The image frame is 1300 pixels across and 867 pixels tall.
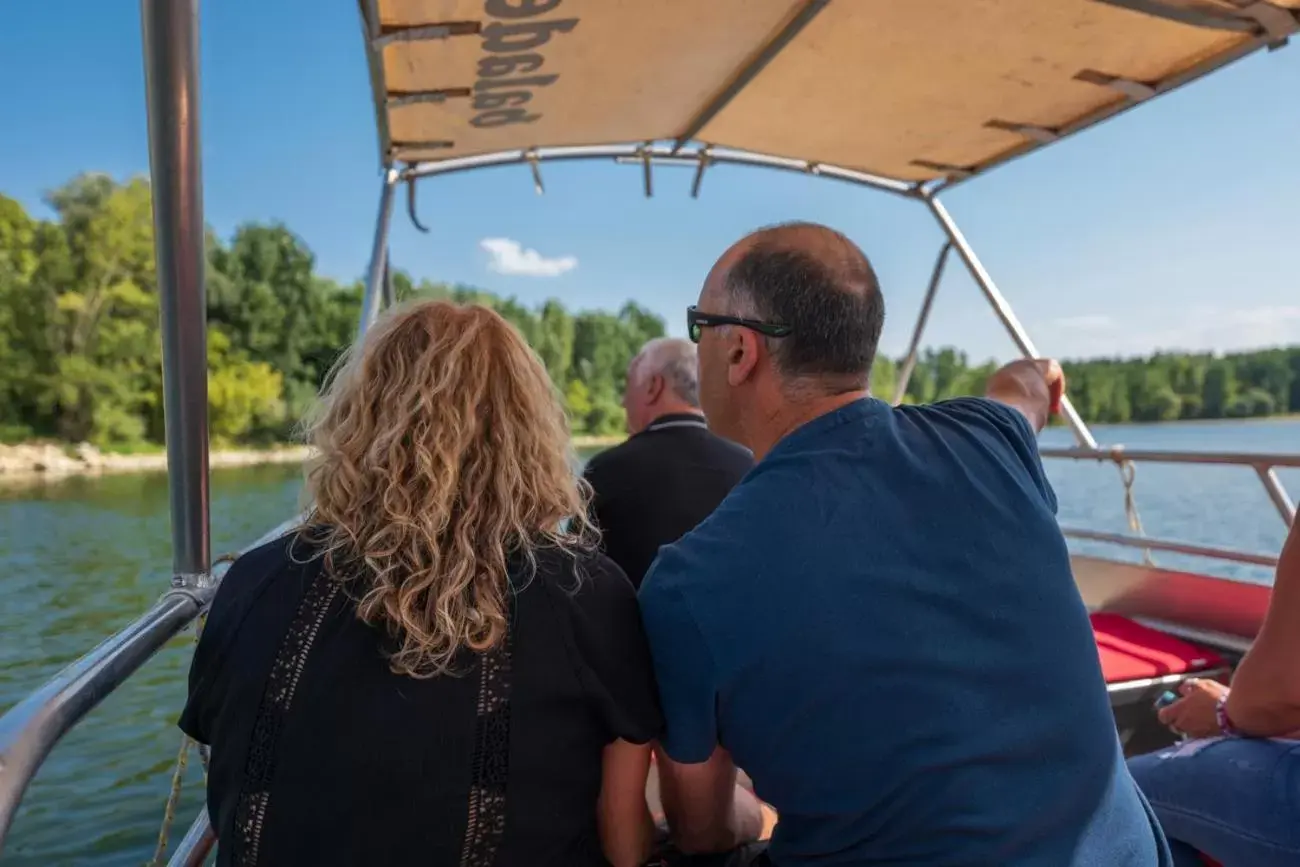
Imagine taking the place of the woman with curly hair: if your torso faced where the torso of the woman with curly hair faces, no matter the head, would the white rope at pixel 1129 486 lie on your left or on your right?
on your right

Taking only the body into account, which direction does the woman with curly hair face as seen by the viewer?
away from the camera

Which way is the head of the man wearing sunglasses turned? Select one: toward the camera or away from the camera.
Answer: away from the camera

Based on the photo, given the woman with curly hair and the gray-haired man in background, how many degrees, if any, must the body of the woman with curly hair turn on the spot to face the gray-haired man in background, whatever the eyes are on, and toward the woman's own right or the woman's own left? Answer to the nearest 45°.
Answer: approximately 45° to the woman's own right

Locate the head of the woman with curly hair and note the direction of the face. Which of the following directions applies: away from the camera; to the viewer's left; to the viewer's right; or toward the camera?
away from the camera
